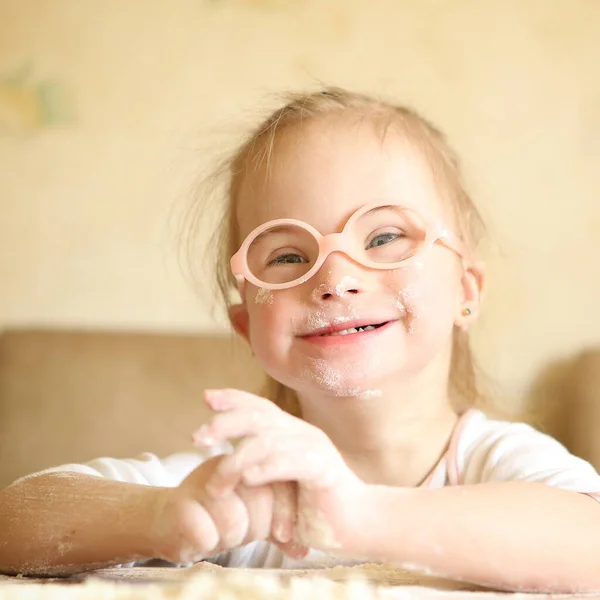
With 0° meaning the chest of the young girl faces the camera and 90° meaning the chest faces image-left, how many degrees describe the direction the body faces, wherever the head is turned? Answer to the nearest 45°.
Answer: approximately 0°
